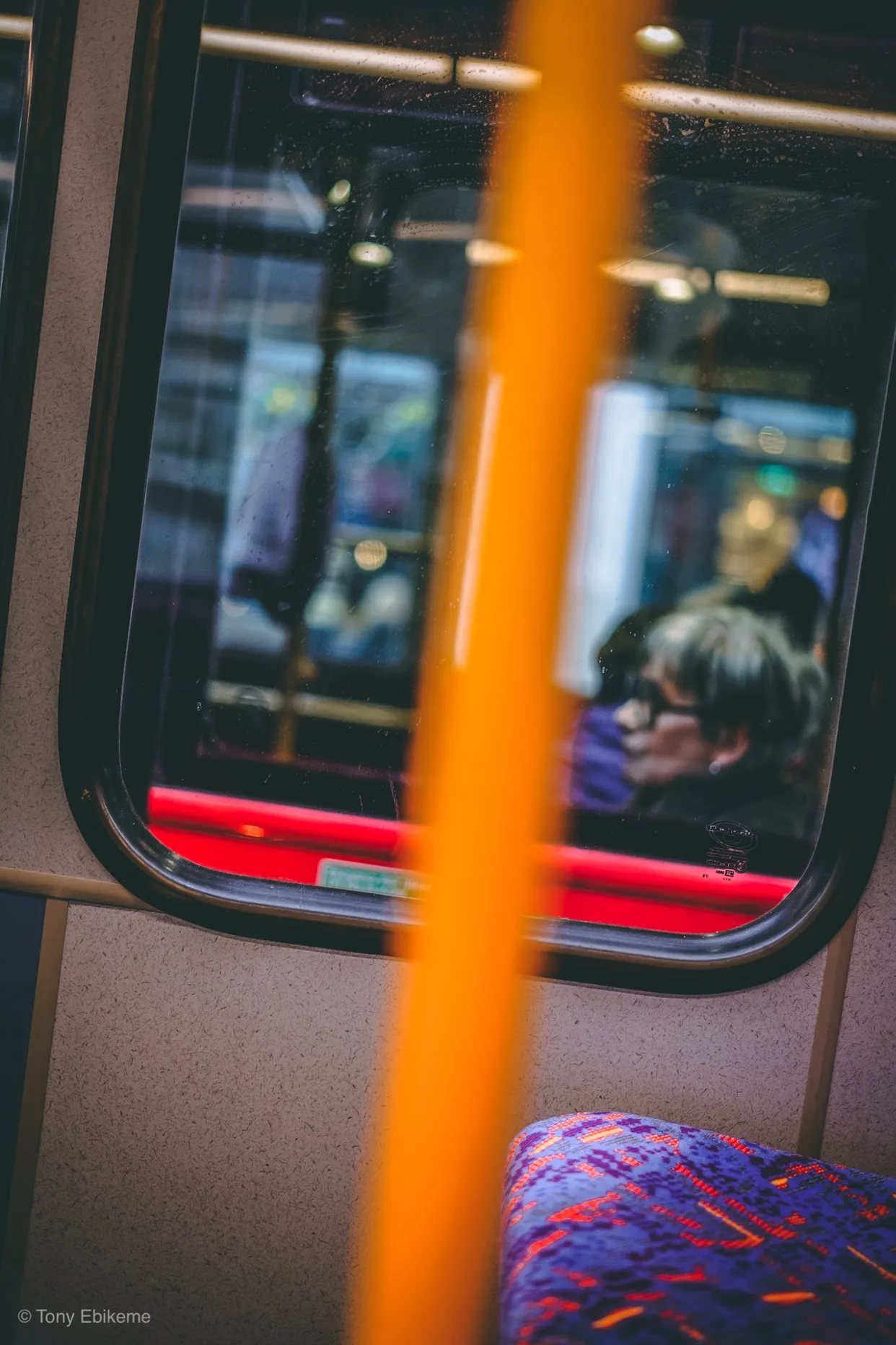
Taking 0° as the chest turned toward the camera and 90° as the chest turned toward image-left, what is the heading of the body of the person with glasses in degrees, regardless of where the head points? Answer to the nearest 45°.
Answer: approximately 90°

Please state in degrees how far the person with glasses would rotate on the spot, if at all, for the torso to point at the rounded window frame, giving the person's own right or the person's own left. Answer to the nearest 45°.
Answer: approximately 45° to the person's own left

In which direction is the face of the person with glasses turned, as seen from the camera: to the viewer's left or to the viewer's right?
to the viewer's left
